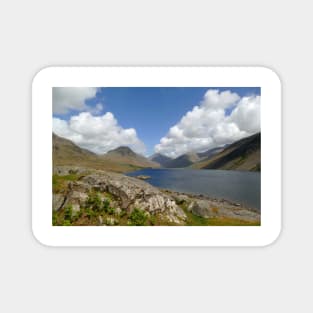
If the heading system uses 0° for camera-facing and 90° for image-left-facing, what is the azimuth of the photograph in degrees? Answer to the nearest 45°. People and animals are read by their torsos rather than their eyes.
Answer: approximately 0°
